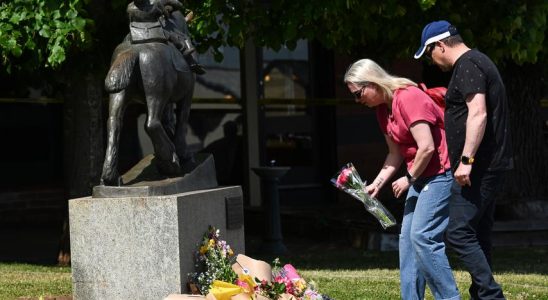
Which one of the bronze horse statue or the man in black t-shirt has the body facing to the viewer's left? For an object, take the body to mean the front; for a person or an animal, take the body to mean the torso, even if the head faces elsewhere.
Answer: the man in black t-shirt

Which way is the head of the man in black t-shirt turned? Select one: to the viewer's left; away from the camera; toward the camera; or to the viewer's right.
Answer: to the viewer's left

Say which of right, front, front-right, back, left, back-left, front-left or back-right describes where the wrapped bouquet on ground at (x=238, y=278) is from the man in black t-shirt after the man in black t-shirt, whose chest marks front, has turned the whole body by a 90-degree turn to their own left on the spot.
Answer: right

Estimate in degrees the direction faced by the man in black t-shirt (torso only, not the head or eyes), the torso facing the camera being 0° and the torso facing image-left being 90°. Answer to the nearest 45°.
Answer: approximately 90°

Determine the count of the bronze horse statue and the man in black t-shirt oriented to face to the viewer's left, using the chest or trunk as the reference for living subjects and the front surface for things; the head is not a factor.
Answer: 1

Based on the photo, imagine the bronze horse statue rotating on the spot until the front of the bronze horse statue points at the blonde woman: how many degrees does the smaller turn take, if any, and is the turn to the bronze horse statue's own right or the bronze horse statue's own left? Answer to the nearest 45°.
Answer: approximately 45° to the bronze horse statue's own right

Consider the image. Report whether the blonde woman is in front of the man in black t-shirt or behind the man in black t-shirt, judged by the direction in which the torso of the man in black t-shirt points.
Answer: in front

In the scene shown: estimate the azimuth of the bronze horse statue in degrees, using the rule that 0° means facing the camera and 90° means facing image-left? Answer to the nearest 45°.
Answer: approximately 225°

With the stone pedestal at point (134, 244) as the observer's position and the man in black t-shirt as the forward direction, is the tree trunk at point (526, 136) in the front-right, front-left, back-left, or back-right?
front-left

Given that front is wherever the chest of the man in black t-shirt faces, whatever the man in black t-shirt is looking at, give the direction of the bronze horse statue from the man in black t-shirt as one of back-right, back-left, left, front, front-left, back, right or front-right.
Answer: front

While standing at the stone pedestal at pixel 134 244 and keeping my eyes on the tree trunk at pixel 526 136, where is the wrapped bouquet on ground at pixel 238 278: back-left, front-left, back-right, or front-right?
front-right

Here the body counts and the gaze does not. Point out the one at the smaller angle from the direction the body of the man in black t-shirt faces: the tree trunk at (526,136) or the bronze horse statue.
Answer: the bronze horse statue

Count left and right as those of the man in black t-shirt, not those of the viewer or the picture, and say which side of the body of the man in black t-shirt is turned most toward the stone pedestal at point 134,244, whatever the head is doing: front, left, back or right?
front
